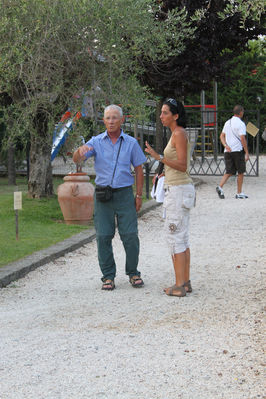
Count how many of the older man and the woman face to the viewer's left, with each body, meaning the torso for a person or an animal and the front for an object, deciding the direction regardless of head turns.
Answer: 1

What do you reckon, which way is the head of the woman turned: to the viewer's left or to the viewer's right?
to the viewer's left

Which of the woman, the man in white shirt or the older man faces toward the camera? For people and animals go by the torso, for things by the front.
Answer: the older man

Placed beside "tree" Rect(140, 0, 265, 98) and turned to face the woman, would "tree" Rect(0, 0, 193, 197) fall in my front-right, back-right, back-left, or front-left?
front-right

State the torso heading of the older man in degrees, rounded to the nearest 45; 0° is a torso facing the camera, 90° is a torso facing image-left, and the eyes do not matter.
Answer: approximately 0°

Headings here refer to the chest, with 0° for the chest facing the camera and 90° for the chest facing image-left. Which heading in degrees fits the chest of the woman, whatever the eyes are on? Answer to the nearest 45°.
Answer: approximately 90°

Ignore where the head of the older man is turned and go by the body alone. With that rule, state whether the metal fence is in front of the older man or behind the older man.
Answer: behind
